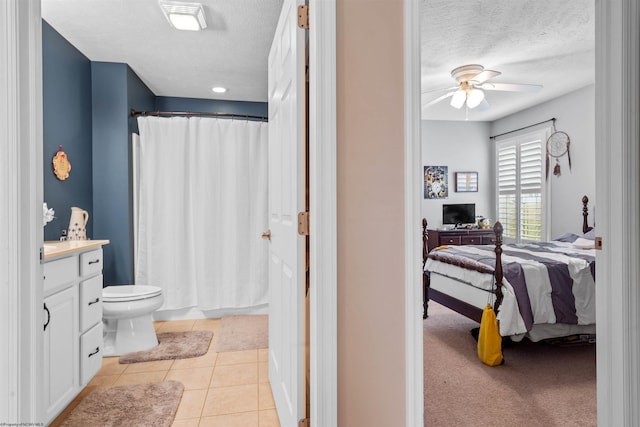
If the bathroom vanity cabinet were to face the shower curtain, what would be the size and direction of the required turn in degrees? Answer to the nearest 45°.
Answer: approximately 90° to its left

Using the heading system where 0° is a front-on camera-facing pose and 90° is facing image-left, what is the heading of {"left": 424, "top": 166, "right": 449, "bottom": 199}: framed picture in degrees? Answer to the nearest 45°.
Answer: approximately 0°

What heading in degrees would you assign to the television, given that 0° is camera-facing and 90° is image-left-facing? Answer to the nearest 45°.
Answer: approximately 0°

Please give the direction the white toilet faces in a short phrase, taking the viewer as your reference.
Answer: facing to the right of the viewer

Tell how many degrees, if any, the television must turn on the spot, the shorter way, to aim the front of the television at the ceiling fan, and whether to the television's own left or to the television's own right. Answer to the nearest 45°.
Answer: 0° — it already faces it
